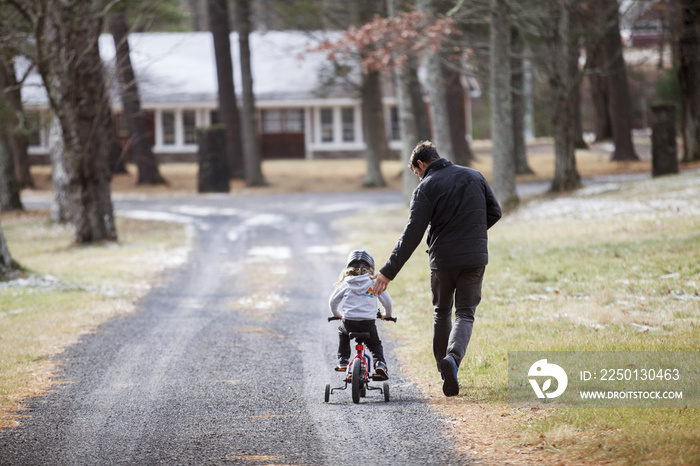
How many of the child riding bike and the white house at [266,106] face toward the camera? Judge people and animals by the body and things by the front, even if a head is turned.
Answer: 1

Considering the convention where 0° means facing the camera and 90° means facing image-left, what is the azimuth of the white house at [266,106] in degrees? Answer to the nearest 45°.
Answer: approximately 0°

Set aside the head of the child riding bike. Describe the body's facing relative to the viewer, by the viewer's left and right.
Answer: facing away from the viewer

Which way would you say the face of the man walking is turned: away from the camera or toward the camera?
away from the camera

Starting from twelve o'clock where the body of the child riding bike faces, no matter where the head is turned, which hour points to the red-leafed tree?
The red-leafed tree is roughly at 12 o'clock from the child riding bike.

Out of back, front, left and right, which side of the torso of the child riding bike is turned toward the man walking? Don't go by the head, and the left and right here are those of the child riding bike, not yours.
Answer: right

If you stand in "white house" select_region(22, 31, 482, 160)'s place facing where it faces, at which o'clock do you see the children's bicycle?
The children's bicycle is roughly at 12 o'clock from the white house.

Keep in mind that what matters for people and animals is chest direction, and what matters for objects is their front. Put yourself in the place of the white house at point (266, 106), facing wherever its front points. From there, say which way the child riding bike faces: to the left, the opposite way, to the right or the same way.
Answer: the opposite way

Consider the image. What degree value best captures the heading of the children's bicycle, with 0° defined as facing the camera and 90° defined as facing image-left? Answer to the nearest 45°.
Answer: approximately 180°

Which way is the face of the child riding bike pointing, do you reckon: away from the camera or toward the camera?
away from the camera

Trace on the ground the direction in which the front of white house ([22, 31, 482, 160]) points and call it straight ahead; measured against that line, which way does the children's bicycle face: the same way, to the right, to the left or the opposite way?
the opposite way

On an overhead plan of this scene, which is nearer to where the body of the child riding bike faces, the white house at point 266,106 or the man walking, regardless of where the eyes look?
the white house
